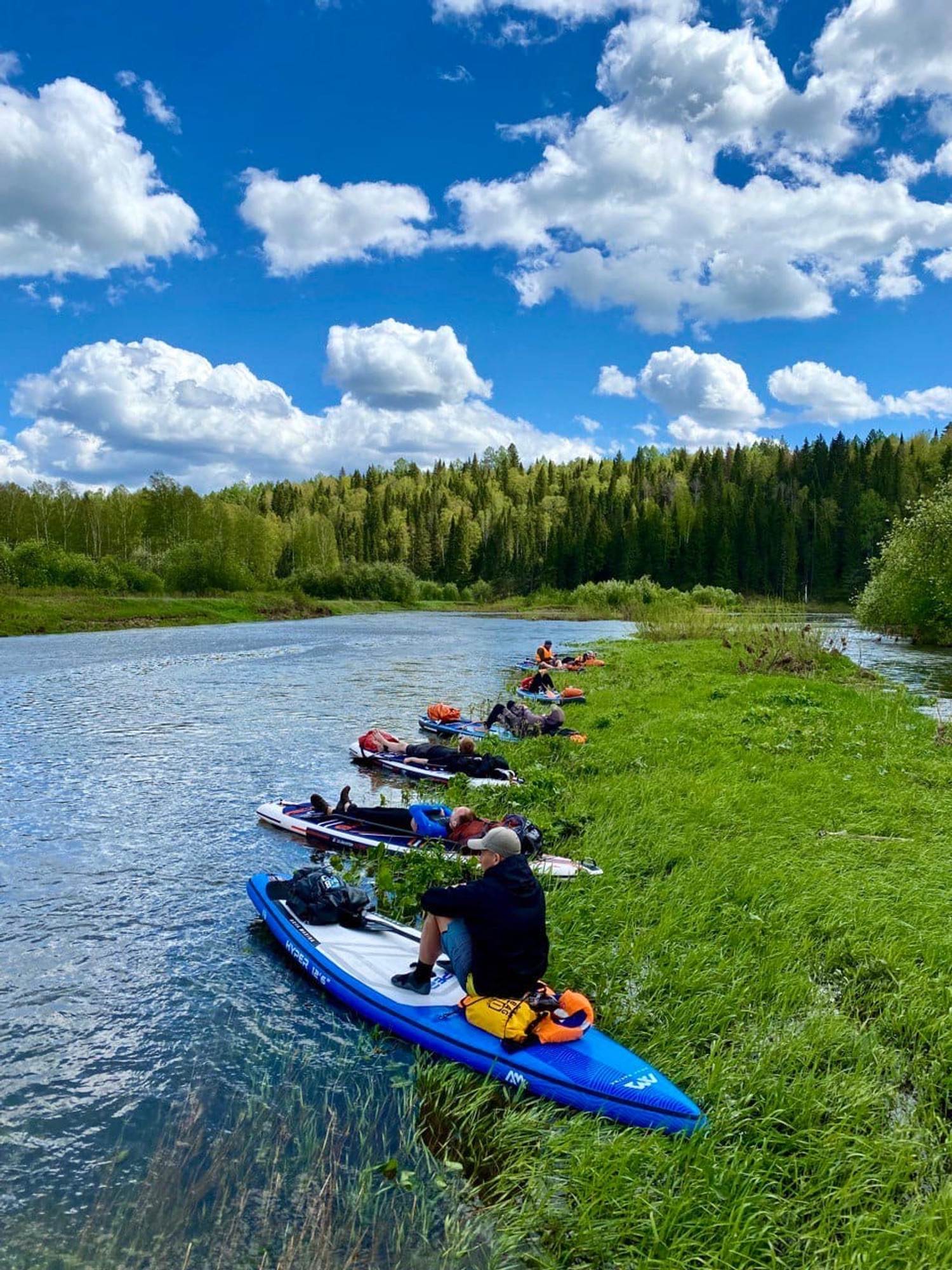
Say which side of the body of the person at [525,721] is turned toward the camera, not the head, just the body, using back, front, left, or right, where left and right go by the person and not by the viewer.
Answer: left

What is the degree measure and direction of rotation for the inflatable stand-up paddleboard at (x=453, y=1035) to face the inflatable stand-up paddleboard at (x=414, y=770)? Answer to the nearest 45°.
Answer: approximately 135° to its left

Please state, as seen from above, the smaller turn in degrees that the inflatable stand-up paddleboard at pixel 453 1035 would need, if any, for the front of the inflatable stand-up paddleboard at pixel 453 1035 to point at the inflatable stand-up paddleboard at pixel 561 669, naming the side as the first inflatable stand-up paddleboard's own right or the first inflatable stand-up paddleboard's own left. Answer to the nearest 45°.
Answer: approximately 135° to the first inflatable stand-up paddleboard's own left

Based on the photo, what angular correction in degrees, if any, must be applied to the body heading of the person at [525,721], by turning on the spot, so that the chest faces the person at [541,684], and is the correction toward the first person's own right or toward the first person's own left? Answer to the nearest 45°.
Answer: approximately 90° to the first person's own right

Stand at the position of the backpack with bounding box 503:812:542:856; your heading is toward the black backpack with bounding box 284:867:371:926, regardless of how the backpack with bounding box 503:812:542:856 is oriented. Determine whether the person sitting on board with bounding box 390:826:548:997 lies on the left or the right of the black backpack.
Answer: left

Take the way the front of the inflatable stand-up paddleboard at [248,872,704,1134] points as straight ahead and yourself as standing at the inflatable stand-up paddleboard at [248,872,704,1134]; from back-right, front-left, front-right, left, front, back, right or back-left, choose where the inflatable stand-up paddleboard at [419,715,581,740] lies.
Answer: back-left

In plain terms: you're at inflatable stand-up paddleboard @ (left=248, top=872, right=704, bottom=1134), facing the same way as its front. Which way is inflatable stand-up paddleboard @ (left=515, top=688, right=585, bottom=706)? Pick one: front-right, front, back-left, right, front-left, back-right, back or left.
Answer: back-left

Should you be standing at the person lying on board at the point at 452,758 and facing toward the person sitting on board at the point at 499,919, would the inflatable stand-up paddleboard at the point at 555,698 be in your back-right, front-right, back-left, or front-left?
back-left
